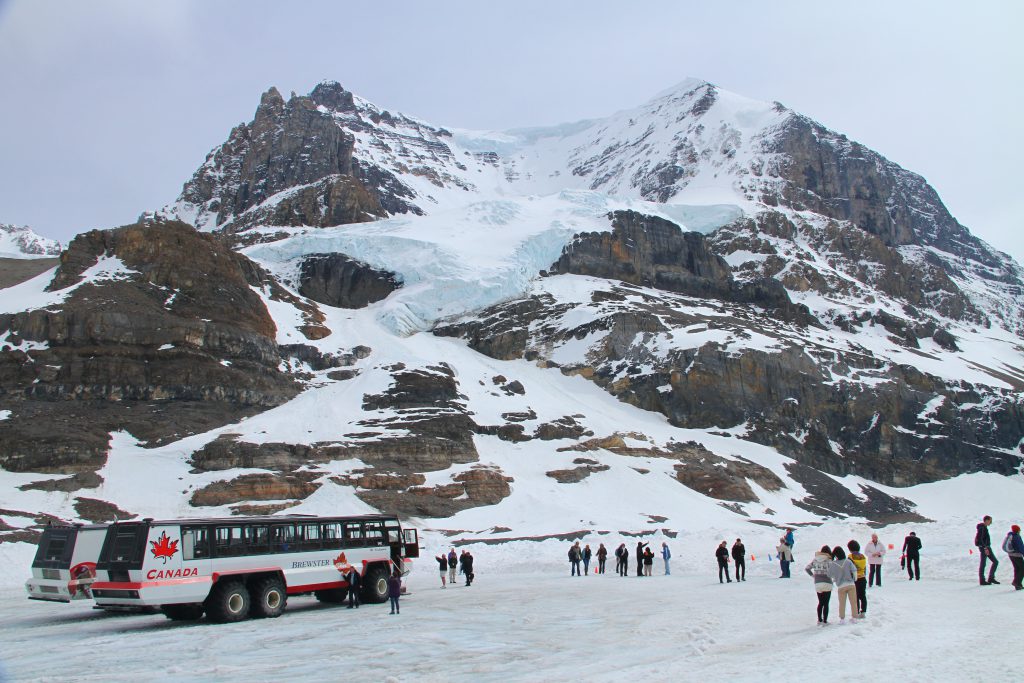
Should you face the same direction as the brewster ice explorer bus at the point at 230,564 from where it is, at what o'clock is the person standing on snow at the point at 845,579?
The person standing on snow is roughly at 3 o'clock from the brewster ice explorer bus.

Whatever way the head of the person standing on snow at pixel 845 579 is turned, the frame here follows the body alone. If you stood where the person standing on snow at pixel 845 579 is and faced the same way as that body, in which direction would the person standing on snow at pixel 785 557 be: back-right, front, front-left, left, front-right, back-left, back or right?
front

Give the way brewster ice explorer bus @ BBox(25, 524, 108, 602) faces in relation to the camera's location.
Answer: facing away from the viewer and to the right of the viewer

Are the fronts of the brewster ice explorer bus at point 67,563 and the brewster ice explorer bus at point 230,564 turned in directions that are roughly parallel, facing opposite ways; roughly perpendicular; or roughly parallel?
roughly parallel

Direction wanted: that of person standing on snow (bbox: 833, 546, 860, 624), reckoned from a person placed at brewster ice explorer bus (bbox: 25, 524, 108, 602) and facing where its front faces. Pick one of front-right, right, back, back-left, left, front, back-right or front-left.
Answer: right

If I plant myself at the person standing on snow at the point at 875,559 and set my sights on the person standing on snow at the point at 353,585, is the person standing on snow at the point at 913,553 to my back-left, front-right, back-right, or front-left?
back-right

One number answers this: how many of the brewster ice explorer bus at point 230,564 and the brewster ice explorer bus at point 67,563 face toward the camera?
0

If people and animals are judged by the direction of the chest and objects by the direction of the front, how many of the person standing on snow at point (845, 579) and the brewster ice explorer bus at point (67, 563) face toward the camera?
0

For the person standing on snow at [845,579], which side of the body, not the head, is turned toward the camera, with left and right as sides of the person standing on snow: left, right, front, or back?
back

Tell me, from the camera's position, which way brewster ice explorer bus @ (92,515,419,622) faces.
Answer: facing away from the viewer and to the right of the viewer

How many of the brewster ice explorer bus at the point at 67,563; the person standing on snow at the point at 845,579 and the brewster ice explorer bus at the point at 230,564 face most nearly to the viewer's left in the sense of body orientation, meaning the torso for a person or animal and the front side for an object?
0
